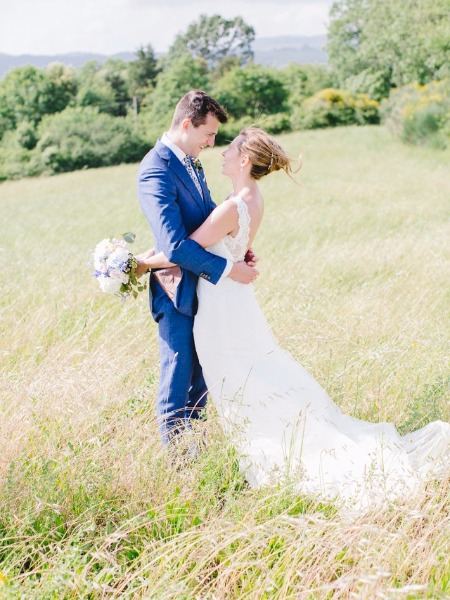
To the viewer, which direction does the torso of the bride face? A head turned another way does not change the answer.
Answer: to the viewer's left

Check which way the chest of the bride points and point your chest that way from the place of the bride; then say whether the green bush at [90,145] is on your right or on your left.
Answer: on your right

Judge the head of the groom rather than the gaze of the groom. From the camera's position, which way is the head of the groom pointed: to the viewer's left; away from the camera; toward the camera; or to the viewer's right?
to the viewer's right

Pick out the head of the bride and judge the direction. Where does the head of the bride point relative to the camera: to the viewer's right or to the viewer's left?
to the viewer's left
